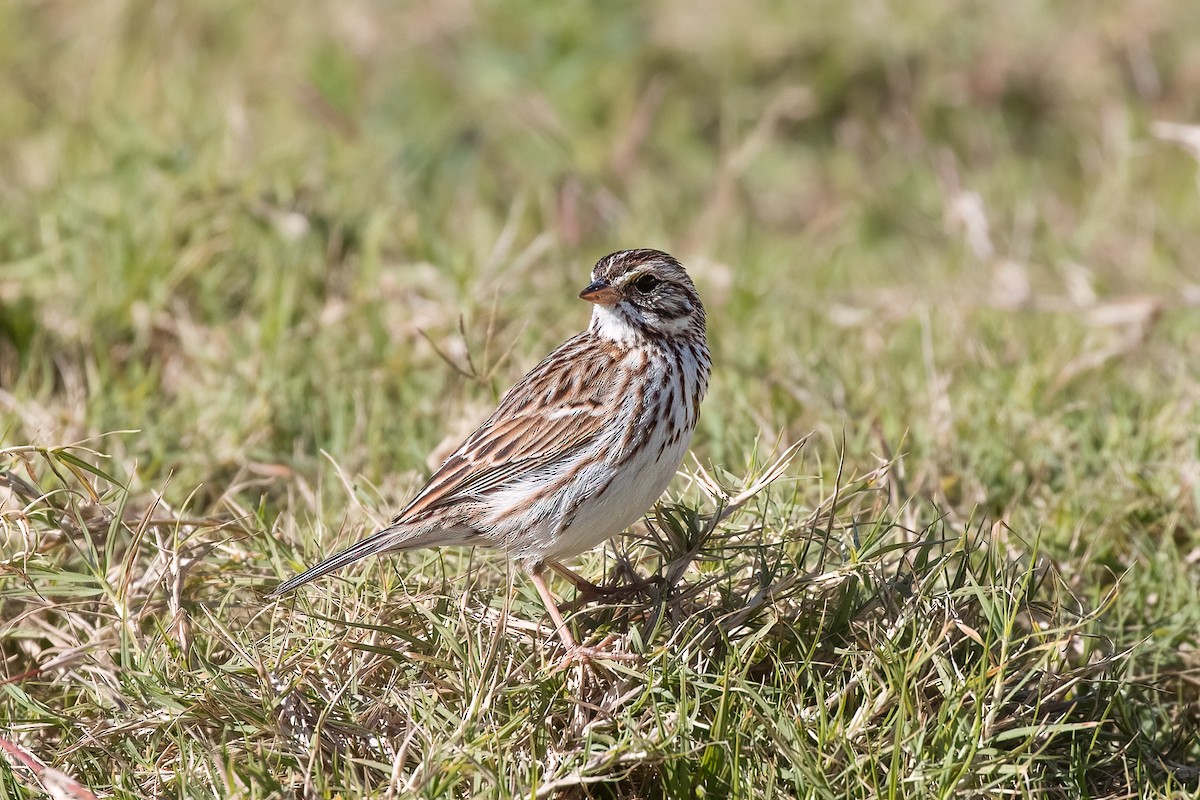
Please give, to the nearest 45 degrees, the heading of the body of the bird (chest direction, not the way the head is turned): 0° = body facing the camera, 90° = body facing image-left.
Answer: approximately 270°
